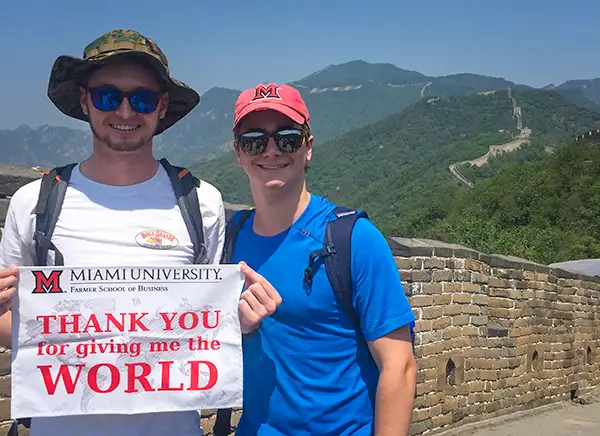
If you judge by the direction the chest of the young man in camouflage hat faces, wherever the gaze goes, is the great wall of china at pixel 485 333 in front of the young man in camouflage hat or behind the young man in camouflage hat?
behind

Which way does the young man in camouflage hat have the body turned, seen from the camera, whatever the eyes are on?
toward the camera

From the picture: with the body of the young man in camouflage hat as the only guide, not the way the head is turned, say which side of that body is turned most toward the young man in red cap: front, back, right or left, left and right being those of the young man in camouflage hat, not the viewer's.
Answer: left
